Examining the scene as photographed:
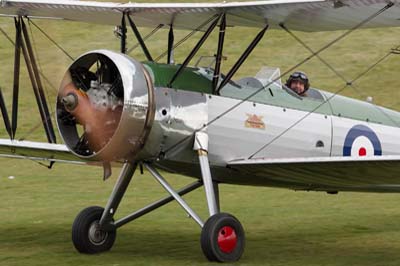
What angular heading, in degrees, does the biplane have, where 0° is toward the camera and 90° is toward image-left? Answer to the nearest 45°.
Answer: approximately 45°
